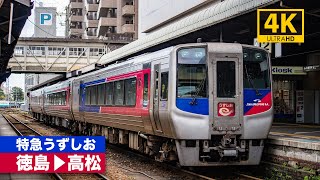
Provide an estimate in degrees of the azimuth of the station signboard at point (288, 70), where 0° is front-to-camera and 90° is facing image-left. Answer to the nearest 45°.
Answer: approximately 0°

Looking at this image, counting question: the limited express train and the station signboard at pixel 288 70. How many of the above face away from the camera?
0

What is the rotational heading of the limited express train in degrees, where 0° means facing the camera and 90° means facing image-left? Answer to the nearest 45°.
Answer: approximately 315°

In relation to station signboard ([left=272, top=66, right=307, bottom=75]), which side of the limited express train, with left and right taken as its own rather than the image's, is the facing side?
left

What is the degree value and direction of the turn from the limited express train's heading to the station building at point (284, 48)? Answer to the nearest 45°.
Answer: approximately 90° to its left
